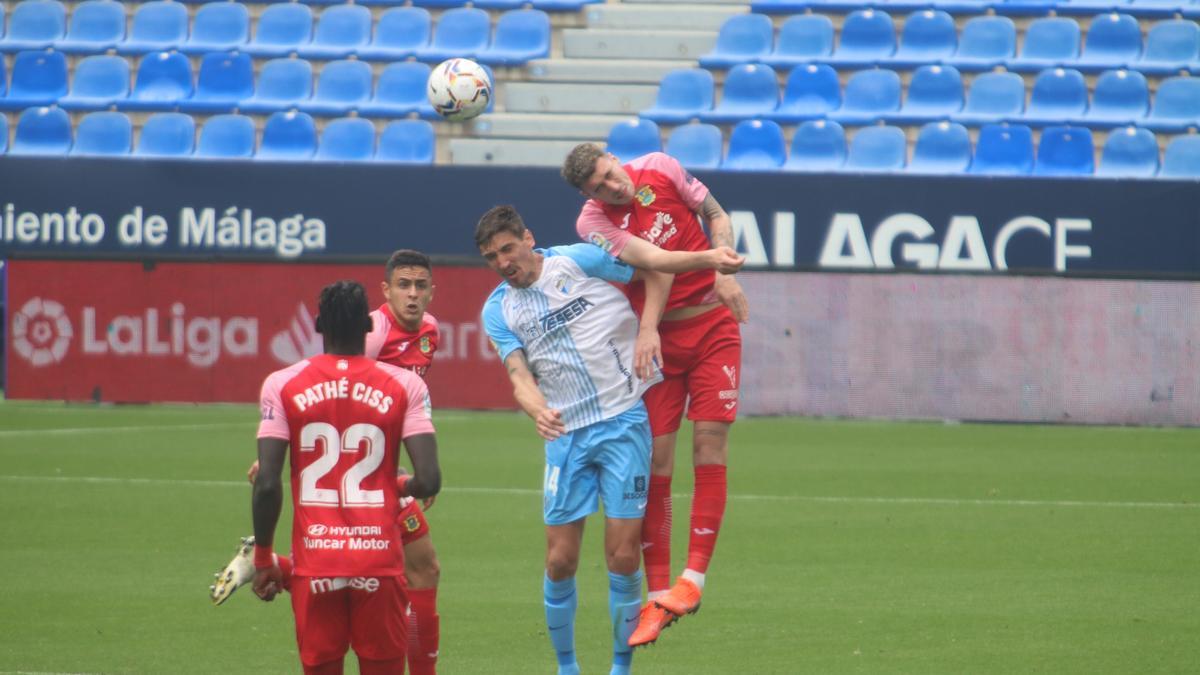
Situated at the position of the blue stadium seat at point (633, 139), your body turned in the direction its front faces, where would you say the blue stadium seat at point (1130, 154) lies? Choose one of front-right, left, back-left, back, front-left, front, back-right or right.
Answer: back-left

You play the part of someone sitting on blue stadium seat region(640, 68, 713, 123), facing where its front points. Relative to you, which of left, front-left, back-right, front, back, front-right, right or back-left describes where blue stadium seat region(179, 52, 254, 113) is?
front-right

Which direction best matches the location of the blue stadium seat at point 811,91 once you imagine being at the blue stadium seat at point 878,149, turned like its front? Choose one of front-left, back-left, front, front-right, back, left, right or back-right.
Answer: right

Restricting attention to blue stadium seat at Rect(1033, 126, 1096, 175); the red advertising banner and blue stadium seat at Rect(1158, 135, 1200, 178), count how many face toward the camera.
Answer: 3

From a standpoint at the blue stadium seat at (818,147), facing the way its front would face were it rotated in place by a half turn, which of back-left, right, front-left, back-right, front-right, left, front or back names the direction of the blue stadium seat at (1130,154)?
front-right

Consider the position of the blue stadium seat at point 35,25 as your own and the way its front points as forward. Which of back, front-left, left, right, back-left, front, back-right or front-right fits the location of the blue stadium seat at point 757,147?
left

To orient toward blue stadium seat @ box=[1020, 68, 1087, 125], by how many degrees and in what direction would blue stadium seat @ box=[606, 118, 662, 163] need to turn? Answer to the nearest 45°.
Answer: approximately 135° to its left

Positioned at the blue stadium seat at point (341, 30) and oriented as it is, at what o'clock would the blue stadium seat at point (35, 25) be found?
the blue stadium seat at point (35, 25) is roughly at 2 o'clock from the blue stadium seat at point (341, 30).

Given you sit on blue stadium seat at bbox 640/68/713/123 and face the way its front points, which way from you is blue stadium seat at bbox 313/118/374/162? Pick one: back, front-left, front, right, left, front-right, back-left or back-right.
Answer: front-right

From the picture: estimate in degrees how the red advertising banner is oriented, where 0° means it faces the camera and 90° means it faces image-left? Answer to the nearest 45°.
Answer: approximately 0°
